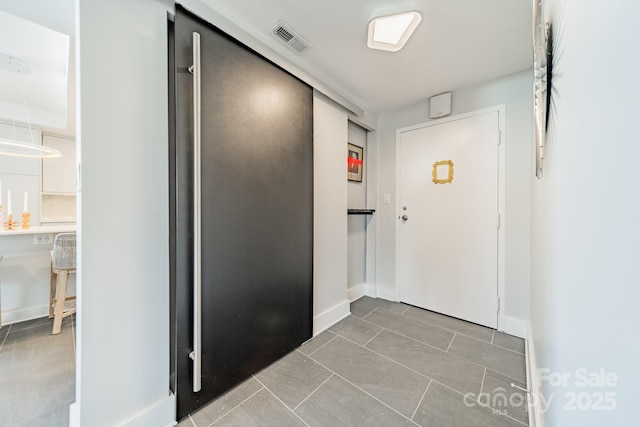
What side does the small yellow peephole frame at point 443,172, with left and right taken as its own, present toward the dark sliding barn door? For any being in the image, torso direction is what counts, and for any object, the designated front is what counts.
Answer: front

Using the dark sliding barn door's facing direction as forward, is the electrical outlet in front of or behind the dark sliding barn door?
behind

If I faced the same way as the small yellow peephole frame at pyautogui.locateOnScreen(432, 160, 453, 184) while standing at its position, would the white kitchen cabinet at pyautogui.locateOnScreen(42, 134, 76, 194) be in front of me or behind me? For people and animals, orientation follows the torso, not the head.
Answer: in front

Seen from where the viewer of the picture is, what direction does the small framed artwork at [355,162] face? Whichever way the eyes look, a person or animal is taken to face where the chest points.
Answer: facing the viewer and to the right of the viewer

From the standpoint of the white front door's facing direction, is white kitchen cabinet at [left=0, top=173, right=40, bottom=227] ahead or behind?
ahead

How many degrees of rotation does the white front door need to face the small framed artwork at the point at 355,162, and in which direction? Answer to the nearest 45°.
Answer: approximately 45° to its right

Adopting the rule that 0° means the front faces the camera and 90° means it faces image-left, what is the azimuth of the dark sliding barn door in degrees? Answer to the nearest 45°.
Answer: approximately 315°

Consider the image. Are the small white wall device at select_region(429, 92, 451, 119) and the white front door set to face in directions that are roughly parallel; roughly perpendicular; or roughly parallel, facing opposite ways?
roughly parallel

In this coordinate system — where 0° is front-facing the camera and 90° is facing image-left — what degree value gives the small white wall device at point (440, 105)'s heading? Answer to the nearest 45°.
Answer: approximately 45°

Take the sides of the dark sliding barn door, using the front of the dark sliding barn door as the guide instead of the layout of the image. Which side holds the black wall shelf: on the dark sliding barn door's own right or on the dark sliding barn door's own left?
on the dark sliding barn door's own left

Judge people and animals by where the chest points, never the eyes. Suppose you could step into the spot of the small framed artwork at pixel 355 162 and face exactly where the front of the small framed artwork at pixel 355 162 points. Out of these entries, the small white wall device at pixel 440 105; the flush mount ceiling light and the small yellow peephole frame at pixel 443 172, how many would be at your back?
0

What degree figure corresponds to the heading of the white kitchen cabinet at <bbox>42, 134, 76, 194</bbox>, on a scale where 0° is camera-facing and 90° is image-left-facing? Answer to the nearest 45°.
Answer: approximately 315°

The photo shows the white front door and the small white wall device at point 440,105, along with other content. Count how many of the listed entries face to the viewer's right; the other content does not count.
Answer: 0

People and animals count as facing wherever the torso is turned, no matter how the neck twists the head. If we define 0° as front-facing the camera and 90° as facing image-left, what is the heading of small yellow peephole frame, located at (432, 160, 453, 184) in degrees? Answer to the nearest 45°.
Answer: approximately 45°

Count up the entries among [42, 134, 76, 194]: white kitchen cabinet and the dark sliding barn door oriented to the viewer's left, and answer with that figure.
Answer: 0
